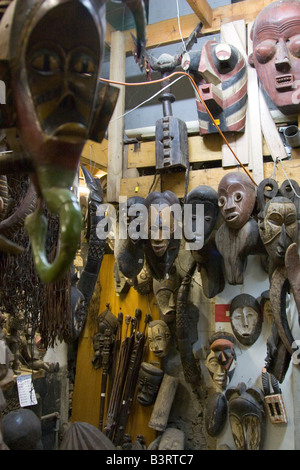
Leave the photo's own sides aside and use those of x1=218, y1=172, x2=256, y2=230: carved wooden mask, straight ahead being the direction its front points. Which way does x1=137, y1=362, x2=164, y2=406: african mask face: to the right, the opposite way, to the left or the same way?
the same way

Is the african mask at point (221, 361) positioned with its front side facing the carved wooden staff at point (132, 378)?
no

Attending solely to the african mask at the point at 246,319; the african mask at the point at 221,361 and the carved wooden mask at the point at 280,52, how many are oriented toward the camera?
3

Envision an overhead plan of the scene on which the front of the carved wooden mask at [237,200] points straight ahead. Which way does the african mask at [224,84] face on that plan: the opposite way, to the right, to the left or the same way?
the same way

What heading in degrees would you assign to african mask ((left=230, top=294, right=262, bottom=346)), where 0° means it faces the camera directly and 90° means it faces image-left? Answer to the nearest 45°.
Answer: approximately 0°

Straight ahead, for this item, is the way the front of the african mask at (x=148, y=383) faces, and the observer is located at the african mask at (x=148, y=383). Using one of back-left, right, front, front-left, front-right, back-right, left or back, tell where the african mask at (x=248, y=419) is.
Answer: left

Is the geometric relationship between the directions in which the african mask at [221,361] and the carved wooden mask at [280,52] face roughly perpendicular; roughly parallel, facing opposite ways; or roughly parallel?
roughly parallel

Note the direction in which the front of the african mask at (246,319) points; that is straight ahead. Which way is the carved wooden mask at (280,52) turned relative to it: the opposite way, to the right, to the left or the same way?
the same way
